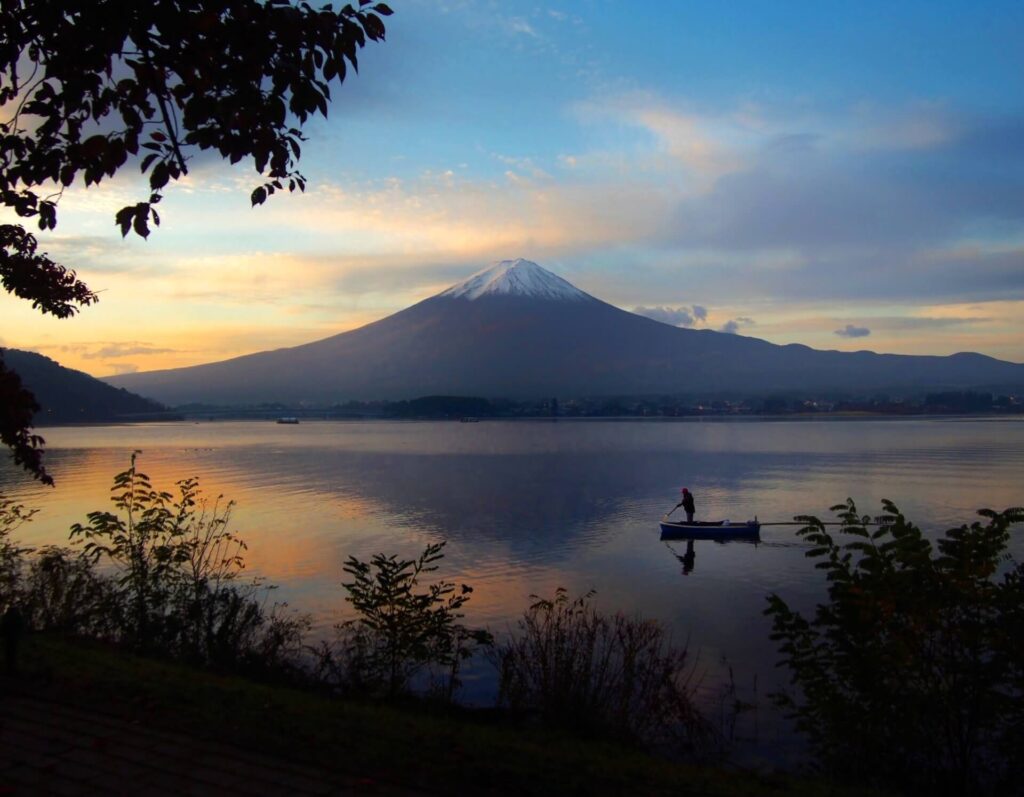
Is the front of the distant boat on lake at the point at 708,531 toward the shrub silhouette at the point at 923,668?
no
